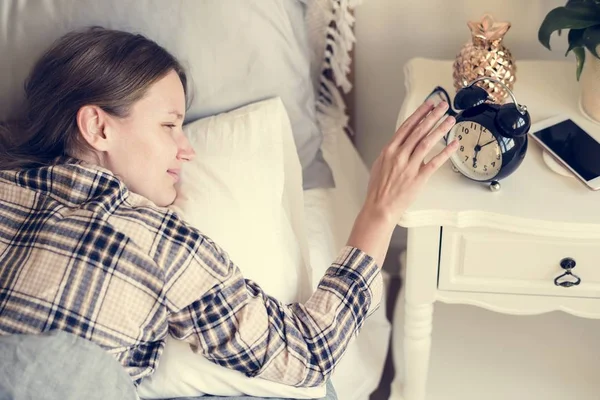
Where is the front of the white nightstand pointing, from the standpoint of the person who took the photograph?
facing the viewer

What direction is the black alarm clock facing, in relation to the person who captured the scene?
facing the viewer and to the left of the viewer

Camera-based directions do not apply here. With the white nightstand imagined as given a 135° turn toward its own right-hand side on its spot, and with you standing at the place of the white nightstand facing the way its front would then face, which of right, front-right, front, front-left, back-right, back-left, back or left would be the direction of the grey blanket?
left

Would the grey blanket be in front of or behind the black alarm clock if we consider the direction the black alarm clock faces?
in front
